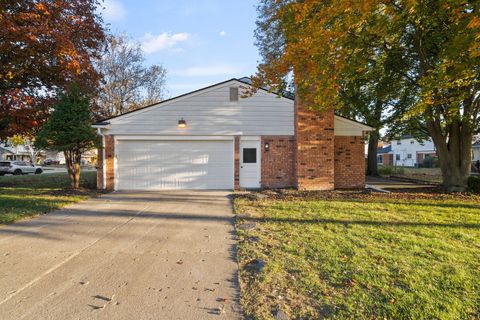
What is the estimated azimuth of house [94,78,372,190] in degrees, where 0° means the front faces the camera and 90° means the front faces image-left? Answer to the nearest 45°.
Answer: approximately 0°

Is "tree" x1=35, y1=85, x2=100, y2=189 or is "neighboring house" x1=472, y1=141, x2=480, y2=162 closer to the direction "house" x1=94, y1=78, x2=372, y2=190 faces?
the tree

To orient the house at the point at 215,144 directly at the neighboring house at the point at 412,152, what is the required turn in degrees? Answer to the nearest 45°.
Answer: approximately 135° to its left

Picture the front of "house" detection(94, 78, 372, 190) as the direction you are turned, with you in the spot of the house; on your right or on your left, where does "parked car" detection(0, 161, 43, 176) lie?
on your right

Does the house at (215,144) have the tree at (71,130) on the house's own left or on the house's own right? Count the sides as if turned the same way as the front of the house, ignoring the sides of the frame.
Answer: on the house's own right

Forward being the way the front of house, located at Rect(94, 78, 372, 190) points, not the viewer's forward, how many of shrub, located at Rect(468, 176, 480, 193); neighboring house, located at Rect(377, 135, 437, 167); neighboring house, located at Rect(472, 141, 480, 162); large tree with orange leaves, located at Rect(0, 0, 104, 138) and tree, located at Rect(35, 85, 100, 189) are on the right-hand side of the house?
2

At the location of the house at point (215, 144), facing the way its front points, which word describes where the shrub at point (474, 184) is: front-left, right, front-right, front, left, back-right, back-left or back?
left

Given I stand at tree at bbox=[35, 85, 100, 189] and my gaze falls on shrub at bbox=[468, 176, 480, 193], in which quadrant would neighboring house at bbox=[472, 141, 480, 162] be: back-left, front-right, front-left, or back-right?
front-left

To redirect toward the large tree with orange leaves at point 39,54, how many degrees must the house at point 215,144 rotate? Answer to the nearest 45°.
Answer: approximately 90° to its right

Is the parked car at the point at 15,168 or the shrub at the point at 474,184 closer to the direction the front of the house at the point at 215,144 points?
the shrub

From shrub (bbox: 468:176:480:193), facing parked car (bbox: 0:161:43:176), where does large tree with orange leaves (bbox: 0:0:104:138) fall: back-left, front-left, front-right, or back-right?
front-left
